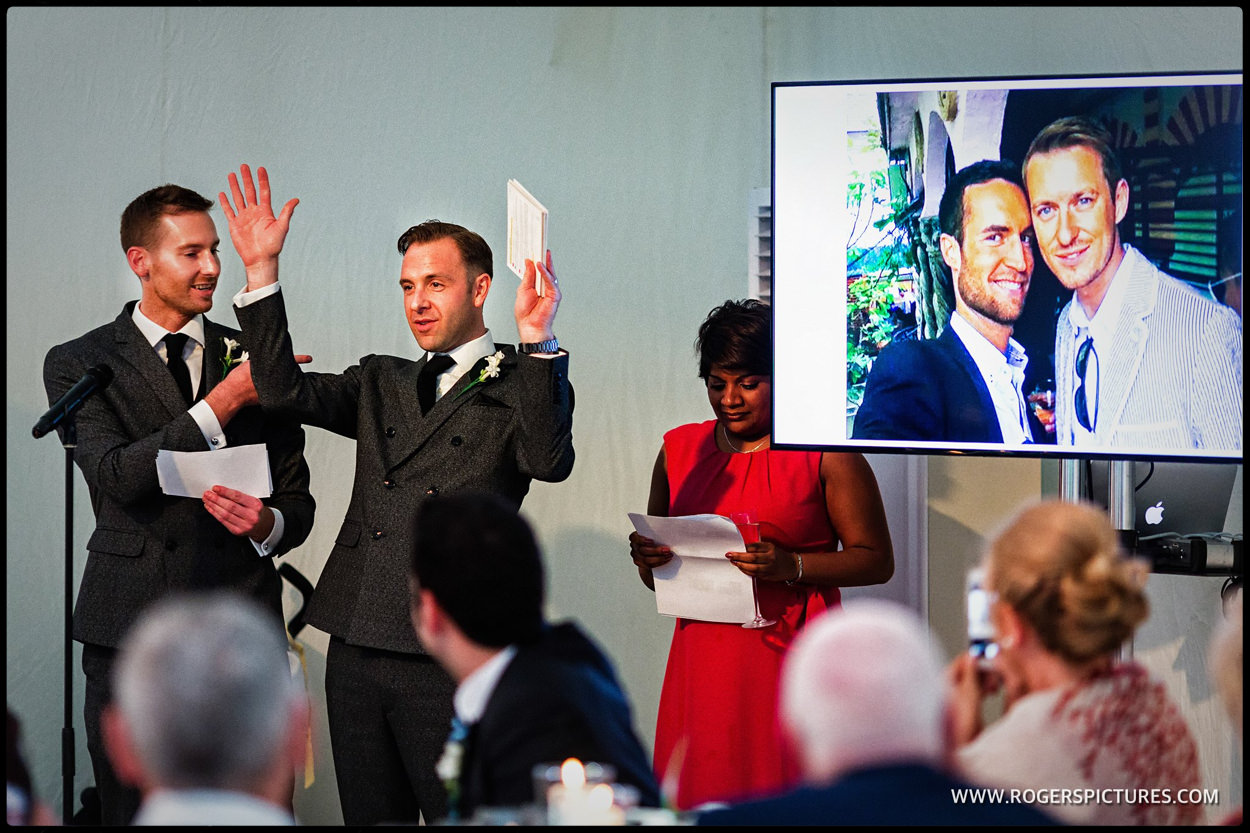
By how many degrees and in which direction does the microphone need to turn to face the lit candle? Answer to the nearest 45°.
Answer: approximately 90° to its right

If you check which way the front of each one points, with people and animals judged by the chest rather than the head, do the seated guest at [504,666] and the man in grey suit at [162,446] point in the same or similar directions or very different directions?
very different directions

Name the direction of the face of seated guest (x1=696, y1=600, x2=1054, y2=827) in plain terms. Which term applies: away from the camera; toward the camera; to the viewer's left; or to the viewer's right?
away from the camera

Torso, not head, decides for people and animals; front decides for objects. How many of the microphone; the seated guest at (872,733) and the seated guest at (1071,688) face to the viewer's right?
1

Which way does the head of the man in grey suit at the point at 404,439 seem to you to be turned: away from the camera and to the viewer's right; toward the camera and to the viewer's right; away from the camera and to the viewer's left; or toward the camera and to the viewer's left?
toward the camera and to the viewer's left

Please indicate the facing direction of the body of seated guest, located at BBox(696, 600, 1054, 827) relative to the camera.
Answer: away from the camera

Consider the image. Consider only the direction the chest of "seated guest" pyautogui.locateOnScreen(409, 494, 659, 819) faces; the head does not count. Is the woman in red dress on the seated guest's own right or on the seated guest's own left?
on the seated guest's own right

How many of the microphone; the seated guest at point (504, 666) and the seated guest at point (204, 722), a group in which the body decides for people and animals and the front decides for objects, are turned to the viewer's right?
1

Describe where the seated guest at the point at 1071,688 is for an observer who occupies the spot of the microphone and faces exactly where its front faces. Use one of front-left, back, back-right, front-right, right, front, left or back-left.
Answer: front-right

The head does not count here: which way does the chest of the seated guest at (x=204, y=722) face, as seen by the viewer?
away from the camera

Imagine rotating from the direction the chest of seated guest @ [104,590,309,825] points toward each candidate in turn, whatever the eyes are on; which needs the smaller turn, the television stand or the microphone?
the microphone

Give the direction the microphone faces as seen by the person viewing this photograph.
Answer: facing to the right of the viewer

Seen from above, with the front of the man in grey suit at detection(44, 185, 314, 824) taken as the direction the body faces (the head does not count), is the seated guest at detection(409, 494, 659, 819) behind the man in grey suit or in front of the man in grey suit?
in front
